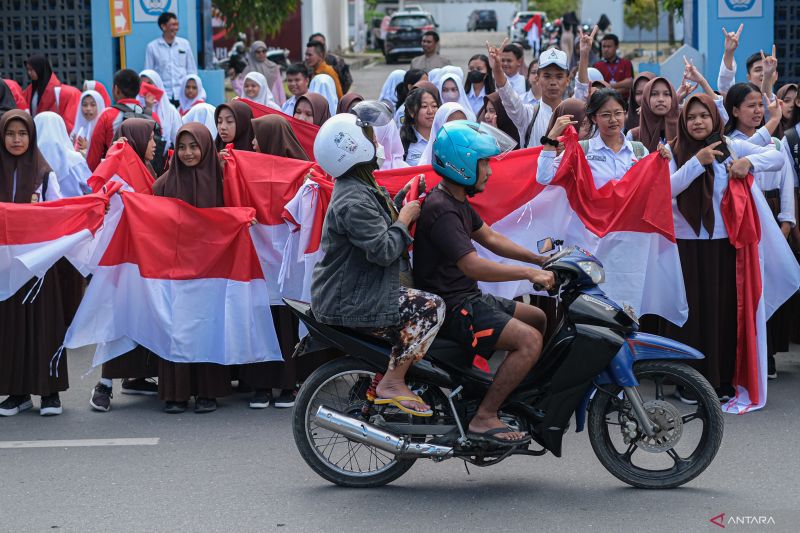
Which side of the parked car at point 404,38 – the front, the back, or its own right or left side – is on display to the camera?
back

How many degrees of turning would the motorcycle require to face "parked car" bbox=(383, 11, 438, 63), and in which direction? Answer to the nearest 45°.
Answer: approximately 90° to its left

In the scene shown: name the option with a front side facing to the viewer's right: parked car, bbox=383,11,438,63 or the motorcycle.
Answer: the motorcycle

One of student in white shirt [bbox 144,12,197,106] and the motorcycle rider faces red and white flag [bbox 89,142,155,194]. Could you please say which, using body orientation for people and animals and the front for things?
the student in white shirt

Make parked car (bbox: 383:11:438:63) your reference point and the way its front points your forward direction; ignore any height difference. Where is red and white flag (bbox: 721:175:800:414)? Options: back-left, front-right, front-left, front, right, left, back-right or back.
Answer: back

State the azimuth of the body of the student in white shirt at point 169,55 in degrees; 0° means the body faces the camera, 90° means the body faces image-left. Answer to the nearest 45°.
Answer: approximately 0°

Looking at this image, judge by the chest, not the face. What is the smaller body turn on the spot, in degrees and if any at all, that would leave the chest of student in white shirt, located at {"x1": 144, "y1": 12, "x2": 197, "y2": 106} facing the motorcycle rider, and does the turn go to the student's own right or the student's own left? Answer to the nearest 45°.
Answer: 0° — they already face them

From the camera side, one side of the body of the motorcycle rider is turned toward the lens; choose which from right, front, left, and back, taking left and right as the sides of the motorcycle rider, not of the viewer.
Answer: right

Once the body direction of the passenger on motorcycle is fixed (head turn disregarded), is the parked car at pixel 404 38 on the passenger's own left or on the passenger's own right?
on the passenger's own left

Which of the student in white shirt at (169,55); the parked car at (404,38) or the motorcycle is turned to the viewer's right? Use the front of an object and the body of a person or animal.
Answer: the motorcycle

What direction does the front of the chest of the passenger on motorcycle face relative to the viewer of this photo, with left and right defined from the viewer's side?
facing to the right of the viewer

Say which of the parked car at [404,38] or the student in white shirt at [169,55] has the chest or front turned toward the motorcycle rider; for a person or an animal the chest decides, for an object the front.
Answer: the student in white shirt

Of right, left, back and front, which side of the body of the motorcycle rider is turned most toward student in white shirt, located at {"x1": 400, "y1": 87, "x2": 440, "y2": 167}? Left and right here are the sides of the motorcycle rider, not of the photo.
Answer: left
